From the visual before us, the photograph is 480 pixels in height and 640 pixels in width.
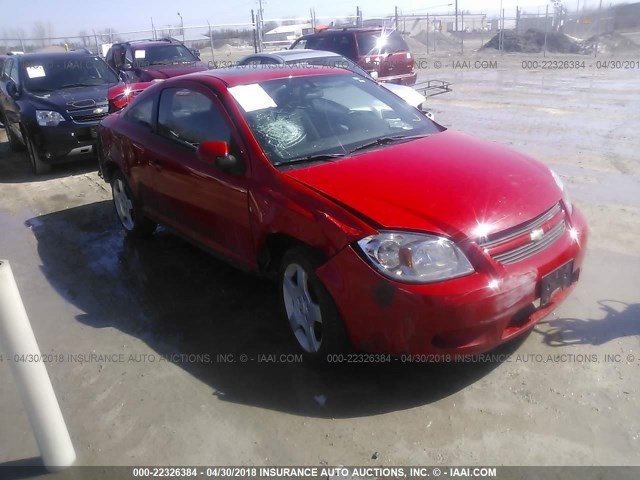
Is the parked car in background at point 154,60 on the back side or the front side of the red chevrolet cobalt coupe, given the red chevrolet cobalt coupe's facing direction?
on the back side

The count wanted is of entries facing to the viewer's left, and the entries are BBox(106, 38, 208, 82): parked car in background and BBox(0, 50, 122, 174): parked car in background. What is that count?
0

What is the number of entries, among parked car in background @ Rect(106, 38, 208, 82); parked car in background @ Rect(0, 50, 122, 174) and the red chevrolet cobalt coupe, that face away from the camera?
0

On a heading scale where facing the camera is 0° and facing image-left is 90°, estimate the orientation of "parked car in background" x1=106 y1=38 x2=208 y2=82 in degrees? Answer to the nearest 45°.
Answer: approximately 315°

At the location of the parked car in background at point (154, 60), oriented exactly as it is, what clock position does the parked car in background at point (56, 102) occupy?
the parked car in background at point (56, 102) is roughly at 2 o'clock from the parked car in background at point (154, 60).

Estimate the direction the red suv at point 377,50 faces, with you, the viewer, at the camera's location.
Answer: facing away from the viewer and to the left of the viewer

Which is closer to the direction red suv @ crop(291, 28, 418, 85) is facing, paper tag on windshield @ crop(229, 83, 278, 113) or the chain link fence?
the chain link fence

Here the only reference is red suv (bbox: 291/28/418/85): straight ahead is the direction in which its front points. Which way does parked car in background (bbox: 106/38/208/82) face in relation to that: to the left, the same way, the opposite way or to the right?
the opposite way

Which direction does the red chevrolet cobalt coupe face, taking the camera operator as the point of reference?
facing the viewer and to the right of the viewer

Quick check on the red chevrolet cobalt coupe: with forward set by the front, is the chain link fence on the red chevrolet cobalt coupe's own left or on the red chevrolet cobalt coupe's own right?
on the red chevrolet cobalt coupe's own left

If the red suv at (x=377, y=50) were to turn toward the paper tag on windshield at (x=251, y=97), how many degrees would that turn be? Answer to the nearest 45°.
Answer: approximately 135° to its left

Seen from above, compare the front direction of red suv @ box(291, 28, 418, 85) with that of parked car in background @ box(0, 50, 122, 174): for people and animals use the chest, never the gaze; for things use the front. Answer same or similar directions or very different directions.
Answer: very different directions

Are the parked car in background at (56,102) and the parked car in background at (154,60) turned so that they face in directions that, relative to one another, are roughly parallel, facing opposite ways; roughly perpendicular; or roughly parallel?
roughly parallel

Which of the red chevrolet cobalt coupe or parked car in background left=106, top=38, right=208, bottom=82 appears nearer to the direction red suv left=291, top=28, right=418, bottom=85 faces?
the parked car in background

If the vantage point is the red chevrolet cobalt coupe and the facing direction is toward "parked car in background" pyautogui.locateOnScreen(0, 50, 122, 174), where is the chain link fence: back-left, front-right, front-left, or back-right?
front-right

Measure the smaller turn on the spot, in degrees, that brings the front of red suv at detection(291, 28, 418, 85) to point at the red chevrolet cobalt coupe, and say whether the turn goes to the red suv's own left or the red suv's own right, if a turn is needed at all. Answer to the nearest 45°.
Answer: approximately 135° to the red suv's own left
